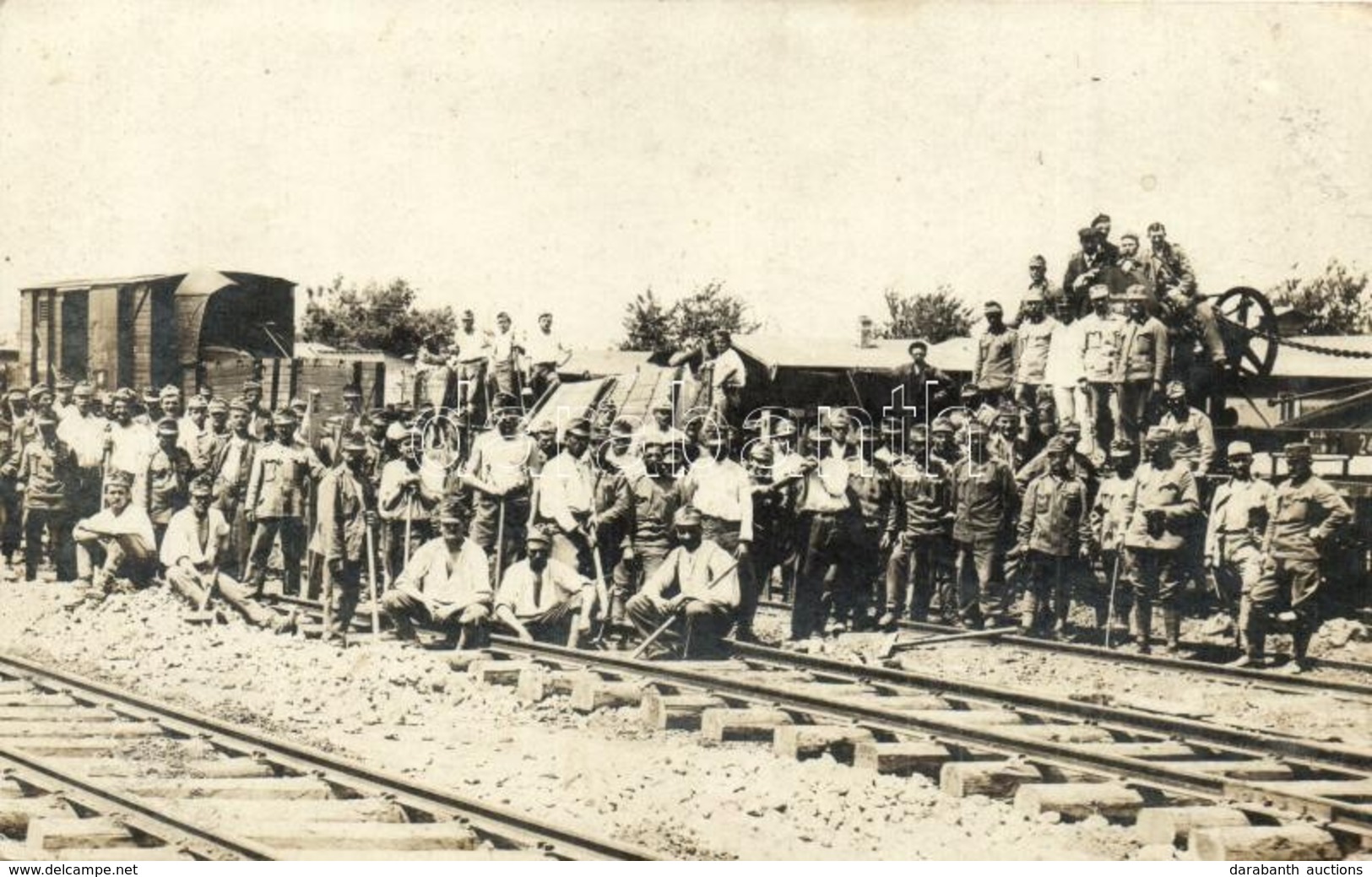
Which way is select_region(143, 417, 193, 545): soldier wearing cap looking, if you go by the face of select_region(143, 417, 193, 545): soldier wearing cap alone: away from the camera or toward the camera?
toward the camera

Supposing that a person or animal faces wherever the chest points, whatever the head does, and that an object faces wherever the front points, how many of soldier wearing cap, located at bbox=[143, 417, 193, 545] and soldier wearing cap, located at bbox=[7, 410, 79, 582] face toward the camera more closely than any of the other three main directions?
2

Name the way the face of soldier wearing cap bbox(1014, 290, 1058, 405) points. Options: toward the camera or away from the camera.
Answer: toward the camera

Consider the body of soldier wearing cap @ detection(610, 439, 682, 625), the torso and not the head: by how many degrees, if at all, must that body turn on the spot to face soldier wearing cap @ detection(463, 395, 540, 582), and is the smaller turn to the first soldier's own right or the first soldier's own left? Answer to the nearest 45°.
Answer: approximately 135° to the first soldier's own right

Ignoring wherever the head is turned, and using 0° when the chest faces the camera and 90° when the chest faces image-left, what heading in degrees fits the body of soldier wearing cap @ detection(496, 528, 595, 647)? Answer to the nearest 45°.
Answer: approximately 0°

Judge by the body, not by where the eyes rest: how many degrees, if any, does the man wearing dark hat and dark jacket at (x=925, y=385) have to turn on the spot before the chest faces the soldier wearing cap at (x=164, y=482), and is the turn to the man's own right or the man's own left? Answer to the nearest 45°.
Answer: approximately 90° to the man's own right

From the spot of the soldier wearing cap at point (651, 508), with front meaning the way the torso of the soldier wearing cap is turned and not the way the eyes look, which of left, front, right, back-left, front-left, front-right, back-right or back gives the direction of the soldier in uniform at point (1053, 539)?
left

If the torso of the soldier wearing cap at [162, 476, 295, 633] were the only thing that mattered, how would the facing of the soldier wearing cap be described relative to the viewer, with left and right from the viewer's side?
facing the viewer and to the right of the viewer

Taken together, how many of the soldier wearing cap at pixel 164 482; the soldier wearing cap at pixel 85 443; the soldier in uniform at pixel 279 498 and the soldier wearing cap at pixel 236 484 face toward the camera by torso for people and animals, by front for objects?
4

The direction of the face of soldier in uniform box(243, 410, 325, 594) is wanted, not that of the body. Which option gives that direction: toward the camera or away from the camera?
toward the camera

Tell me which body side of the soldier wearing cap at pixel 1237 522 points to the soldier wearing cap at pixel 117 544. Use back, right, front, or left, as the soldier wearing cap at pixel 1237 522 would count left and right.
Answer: right

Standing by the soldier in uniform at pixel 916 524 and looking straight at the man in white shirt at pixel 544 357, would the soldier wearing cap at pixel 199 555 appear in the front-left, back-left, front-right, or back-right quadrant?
front-left

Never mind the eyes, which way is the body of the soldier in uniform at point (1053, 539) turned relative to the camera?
toward the camera

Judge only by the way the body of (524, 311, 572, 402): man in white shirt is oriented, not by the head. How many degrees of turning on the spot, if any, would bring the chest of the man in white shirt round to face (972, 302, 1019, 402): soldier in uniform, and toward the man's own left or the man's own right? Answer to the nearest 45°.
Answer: approximately 45° to the man's own left

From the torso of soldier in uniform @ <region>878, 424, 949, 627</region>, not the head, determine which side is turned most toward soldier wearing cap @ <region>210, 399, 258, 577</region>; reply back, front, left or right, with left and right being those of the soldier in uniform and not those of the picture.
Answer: right

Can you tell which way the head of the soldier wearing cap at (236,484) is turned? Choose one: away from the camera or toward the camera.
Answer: toward the camera

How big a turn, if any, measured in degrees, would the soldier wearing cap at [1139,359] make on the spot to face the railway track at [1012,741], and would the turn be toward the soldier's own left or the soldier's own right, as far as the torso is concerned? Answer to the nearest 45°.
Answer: approximately 45° to the soldier's own left

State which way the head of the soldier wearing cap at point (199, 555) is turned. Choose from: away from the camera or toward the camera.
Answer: toward the camera

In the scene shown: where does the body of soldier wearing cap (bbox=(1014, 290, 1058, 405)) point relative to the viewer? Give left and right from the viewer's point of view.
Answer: facing the viewer

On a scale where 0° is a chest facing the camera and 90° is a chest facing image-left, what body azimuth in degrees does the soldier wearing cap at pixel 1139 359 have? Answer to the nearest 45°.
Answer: approximately 45°
